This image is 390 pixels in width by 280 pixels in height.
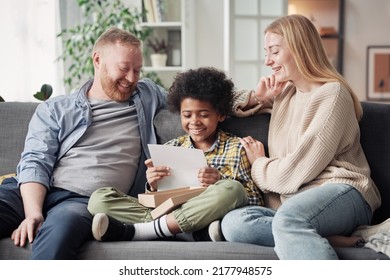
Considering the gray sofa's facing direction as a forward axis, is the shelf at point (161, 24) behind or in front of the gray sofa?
behind

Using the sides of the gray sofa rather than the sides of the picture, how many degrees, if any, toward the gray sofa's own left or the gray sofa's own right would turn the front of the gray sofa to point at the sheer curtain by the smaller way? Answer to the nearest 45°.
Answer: approximately 135° to the gray sofa's own right

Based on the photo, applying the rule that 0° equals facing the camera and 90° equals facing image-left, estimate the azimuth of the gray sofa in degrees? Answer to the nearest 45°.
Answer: approximately 0°

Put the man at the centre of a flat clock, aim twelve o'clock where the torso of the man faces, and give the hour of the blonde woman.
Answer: The blonde woman is roughly at 10 o'clock from the man.

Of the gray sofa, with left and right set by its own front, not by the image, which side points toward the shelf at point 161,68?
back

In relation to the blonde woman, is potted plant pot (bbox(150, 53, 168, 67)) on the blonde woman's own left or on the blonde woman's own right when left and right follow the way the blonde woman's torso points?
on the blonde woman's own right

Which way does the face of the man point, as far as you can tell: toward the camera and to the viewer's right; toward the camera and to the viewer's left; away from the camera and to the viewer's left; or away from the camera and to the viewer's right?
toward the camera and to the viewer's right
